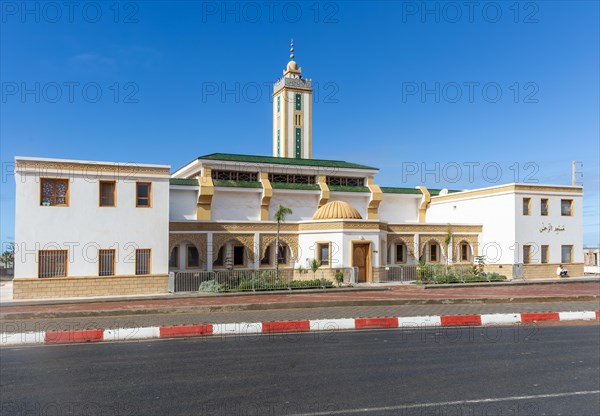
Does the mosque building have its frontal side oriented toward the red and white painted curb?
yes

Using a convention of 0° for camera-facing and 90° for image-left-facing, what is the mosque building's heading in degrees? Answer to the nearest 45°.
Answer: approximately 0°

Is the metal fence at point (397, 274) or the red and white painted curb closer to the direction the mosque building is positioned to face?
the red and white painted curb

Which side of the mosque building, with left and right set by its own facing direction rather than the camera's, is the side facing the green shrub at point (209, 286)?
front
